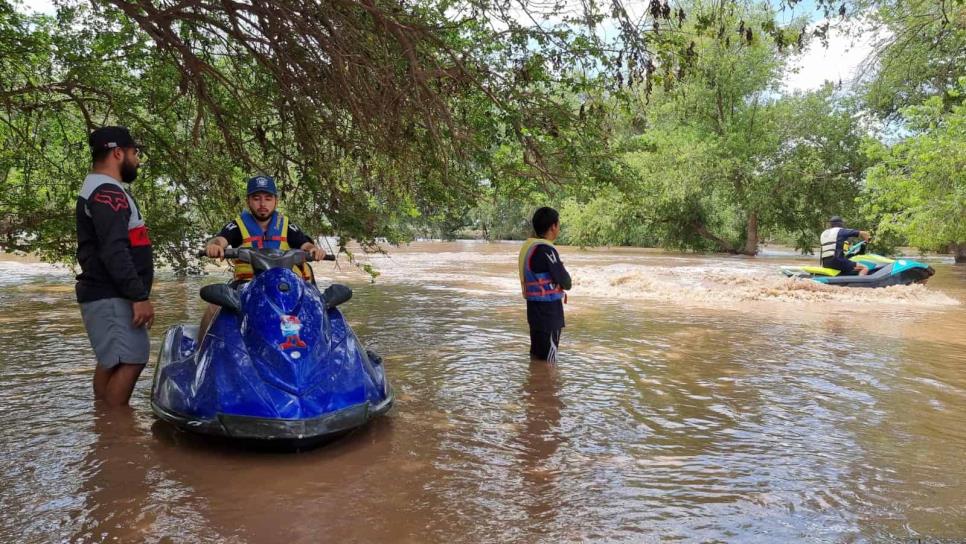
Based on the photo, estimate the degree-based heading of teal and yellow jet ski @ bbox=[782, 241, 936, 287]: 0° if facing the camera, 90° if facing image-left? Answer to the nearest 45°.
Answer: approximately 270°

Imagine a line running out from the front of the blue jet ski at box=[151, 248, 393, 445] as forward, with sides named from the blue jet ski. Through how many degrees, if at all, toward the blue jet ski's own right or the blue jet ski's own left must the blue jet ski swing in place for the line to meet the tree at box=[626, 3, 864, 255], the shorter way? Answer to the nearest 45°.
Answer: approximately 135° to the blue jet ski's own left

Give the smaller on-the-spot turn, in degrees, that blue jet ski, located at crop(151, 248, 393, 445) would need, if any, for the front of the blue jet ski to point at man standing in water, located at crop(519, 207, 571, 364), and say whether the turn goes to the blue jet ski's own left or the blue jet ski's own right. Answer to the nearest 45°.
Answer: approximately 135° to the blue jet ski's own left

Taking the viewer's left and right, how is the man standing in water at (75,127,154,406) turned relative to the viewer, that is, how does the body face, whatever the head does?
facing to the right of the viewer

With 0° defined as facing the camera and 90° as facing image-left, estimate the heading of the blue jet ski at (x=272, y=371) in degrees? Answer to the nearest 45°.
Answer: approximately 0°

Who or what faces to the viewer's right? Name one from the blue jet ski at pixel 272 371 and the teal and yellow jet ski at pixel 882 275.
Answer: the teal and yellow jet ski at pixel 882 275

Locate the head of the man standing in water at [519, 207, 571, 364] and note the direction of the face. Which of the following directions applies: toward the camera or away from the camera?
away from the camera

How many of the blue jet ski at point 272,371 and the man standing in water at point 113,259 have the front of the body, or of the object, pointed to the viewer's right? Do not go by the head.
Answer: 1

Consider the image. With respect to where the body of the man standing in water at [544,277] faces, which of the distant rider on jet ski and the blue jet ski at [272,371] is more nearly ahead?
the distant rider on jet ski

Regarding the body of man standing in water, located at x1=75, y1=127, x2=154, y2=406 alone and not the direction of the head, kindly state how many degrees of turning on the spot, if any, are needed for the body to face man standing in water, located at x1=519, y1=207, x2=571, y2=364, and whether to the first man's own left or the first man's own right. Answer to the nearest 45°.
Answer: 0° — they already face them

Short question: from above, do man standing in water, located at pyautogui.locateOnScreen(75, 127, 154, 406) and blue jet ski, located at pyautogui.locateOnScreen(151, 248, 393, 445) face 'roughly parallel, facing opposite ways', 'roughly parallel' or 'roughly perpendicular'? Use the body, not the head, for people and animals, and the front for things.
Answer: roughly perpendicular

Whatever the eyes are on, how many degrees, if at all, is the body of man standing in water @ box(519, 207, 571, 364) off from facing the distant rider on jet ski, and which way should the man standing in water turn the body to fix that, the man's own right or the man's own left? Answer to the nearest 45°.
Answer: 0° — they already face them
